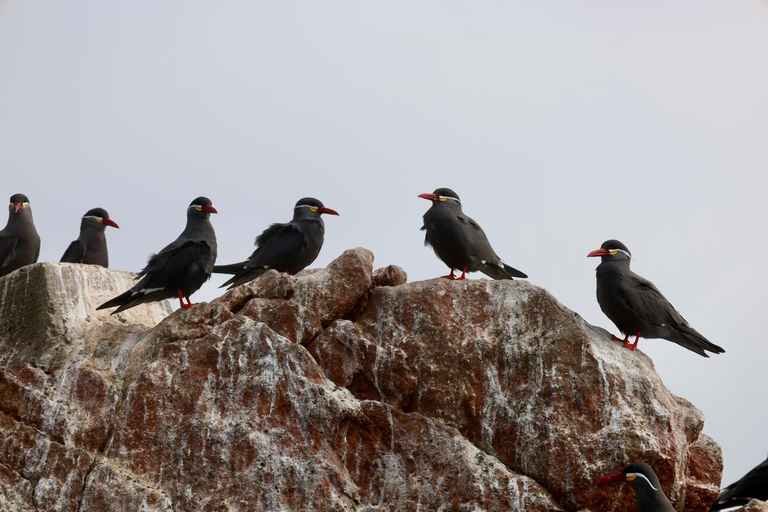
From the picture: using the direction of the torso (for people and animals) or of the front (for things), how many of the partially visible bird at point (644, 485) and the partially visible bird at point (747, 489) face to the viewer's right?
1

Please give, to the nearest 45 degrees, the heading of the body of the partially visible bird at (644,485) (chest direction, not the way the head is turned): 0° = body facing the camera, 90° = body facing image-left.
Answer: approximately 90°

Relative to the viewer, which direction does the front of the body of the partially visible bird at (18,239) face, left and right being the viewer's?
facing the viewer and to the right of the viewer

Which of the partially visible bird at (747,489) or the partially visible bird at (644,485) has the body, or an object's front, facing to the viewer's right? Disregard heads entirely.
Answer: the partially visible bird at (747,489)

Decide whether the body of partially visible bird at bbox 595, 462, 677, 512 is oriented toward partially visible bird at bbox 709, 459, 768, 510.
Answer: no

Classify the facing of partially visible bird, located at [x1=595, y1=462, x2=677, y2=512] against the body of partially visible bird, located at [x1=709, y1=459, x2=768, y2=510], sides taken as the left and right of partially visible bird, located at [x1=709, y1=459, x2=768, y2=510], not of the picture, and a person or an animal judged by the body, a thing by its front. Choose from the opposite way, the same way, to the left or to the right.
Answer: the opposite way

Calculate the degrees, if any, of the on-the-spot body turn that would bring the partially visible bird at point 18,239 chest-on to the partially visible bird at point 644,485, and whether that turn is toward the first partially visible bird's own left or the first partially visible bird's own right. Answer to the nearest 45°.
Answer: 0° — it already faces it

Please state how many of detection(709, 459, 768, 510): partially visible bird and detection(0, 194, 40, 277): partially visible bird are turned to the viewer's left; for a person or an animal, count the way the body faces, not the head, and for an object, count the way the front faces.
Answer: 0

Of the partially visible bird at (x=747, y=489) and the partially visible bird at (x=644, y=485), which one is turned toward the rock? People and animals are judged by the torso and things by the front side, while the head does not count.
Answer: the partially visible bird at (x=644, y=485)

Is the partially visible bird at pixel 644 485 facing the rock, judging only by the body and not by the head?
yes

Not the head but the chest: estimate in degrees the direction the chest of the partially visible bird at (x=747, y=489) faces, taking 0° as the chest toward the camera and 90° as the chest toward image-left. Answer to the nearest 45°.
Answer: approximately 270°

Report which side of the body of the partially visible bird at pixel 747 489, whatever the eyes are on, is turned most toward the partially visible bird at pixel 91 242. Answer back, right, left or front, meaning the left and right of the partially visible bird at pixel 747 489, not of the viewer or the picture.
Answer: back

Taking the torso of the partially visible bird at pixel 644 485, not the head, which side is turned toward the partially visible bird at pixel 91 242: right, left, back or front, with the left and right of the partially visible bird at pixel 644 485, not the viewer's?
front
